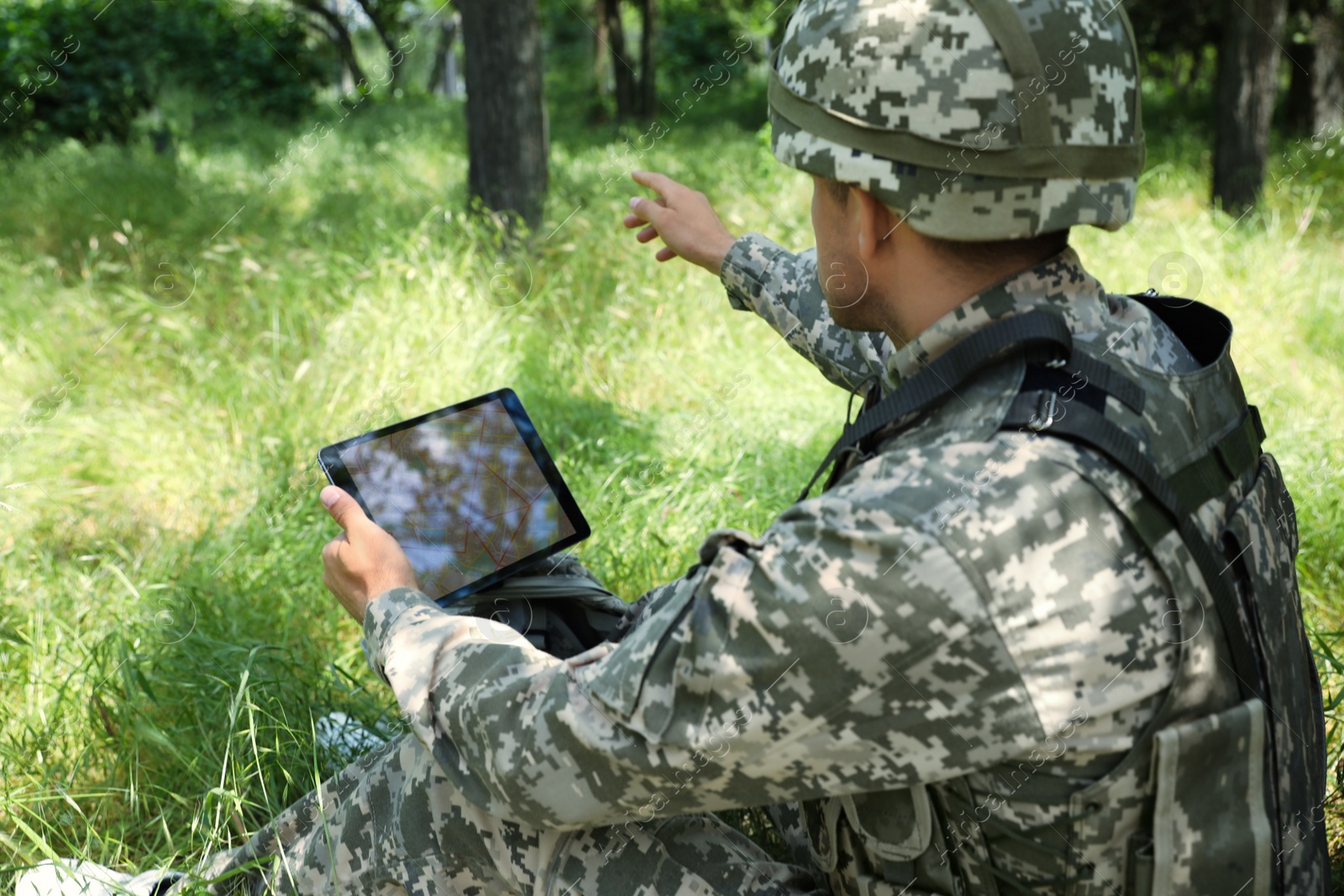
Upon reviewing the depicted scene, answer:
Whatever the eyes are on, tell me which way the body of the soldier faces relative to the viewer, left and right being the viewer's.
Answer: facing away from the viewer and to the left of the viewer

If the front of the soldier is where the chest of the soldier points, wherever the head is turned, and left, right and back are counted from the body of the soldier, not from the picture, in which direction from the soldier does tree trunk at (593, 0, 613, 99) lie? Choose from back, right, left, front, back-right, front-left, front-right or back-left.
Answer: front-right

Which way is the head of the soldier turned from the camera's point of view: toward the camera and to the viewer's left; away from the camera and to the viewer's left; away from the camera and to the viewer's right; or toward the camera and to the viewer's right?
away from the camera and to the viewer's left

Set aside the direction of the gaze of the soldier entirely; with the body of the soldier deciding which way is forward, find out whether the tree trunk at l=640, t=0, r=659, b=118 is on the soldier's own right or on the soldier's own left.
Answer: on the soldier's own right

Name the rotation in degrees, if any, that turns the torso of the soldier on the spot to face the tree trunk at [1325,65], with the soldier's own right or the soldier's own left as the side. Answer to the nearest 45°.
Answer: approximately 90° to the soldier's own right

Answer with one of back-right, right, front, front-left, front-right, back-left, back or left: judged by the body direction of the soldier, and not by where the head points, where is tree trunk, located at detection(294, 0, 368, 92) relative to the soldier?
front-right

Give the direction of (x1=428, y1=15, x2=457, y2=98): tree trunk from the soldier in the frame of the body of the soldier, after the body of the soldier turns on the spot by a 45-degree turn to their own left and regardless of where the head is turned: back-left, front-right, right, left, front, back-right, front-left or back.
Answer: right

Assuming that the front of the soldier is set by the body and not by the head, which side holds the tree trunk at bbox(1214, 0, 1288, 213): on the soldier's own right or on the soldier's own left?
on the soldier's own right

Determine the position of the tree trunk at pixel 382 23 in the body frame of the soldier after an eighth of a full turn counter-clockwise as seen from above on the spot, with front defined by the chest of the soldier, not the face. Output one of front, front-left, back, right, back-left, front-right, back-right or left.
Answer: right

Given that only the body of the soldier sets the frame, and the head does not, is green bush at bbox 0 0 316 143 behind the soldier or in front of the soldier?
in front
